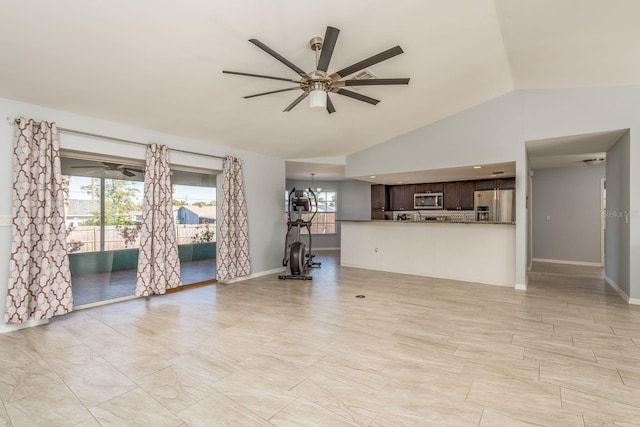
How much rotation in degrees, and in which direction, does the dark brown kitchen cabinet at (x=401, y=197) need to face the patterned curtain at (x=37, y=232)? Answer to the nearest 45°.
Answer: approximately 45° to its right

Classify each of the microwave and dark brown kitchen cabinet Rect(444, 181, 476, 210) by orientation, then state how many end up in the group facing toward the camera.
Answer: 2

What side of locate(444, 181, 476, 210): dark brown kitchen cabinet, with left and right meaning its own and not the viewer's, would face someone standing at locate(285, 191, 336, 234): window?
right

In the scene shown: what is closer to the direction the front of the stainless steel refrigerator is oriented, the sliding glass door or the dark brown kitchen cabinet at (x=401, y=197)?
the sliding glass door

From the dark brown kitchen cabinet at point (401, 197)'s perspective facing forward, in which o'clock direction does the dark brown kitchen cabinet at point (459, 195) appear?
the dark brown kitchen cabinet at point (459, 195) is roughly at 10 o'clock from the dark brown kitchen cabinet at point (401, 197).

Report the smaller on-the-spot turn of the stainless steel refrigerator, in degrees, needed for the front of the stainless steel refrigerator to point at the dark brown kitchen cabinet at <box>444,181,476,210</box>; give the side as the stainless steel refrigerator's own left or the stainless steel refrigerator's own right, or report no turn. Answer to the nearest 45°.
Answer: approximately 135° to the stainless steel refrigerator's own right

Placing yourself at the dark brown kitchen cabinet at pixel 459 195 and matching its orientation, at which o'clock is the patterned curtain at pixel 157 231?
The patterned curtain is roughly at 1 o'clock from the dark brown kitchen cabinet.

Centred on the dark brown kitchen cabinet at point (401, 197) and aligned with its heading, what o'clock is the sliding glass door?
The sliding glass door is roughly at 1 o'clock from the dark brown kitchen cabinet.
